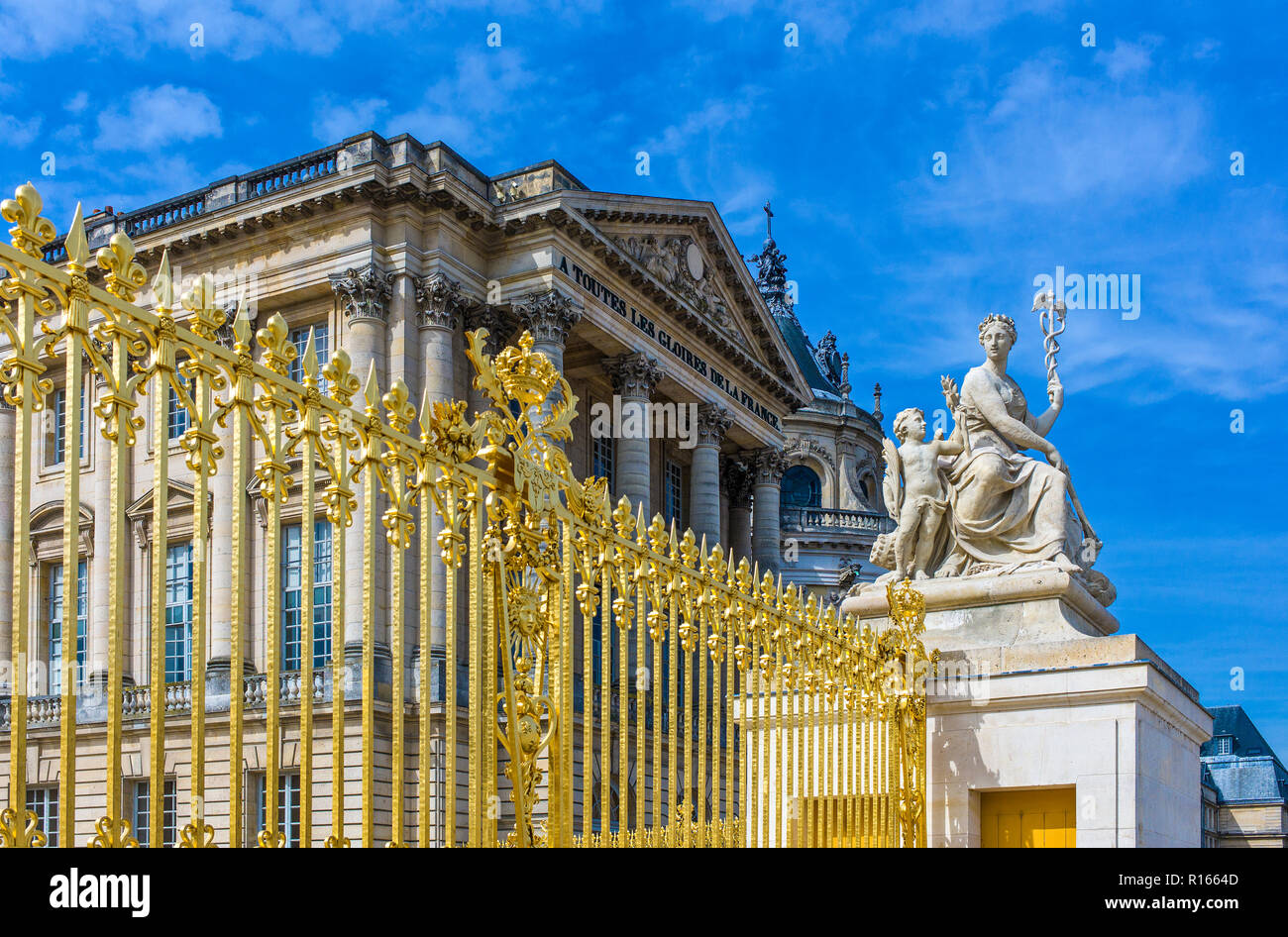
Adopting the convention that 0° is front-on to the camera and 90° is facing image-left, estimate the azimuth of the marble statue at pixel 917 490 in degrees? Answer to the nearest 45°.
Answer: approximately 0°

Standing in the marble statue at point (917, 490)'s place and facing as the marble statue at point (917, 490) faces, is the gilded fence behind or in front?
in front
